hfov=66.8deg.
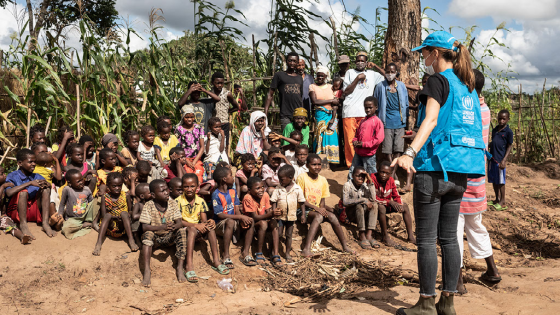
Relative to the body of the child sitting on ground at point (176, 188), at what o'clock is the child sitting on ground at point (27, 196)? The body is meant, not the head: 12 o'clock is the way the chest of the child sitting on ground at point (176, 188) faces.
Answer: the child sitting on ground at point (27, 196) is roughly at 5 o'clock from the child sitting on ground at point (176, 188).

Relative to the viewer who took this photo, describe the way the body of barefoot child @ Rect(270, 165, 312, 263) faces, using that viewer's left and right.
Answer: facing the viewer

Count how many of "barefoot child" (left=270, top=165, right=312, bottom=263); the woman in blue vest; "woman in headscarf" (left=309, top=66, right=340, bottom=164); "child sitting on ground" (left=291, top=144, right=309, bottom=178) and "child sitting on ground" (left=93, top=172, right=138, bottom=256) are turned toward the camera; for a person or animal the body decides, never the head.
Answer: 4

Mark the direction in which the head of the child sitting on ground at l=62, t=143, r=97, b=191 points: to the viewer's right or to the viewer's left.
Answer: to the viewer's right

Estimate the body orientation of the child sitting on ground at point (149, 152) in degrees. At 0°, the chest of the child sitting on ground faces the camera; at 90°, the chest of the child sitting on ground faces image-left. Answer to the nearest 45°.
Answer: approximately 315°

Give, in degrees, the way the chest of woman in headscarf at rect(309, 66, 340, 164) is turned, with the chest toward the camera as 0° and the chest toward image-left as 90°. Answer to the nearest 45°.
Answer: approximately 0°

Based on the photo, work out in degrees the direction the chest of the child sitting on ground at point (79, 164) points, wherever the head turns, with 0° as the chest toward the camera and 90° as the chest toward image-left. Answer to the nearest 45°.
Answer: approximately 315°

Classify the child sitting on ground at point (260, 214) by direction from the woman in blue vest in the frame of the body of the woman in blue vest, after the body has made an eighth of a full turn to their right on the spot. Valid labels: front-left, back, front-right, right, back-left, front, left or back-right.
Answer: front-left

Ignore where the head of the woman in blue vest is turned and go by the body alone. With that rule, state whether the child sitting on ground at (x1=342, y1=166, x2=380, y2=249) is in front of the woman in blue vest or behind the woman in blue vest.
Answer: in front

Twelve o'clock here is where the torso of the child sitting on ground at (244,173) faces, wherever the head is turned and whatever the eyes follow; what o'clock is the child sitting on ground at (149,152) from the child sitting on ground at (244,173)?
the child sitting on ground at (149,152) is roughly at 5 o'clock from the child sitting on ground at (244,173).

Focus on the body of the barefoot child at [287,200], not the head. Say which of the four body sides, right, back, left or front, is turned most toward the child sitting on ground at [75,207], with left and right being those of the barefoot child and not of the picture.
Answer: right

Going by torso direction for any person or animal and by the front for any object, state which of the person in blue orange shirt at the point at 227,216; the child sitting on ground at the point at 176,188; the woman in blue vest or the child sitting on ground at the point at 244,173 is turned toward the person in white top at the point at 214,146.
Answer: the woman in blue vest

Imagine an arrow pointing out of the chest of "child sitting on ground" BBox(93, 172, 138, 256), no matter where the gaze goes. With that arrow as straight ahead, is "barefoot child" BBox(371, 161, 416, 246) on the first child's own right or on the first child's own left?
on the first child's own left

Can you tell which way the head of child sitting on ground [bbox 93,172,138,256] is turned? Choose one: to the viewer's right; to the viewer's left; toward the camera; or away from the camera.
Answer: toward the camera

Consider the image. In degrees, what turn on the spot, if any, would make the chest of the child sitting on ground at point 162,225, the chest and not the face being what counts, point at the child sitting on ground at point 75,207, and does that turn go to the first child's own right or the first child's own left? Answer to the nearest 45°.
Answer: approximately 135° to the first child's own right

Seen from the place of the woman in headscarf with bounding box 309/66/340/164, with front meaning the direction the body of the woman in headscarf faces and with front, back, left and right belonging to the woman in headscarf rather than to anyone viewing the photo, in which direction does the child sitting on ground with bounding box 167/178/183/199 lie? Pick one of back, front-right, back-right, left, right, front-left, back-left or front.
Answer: front-right

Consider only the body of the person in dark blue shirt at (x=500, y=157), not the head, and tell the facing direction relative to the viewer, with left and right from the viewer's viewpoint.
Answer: facing the viewer and to the left of the viewer

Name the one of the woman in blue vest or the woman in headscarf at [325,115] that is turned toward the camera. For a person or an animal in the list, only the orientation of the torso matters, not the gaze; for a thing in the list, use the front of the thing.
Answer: the woman in headscarf

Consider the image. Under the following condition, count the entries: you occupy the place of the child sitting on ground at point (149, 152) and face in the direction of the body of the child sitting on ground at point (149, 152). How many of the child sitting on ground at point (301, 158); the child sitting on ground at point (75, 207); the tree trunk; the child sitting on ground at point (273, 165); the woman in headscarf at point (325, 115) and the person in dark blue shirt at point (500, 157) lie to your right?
1

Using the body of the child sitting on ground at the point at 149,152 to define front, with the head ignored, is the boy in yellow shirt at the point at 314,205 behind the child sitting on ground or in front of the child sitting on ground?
in front

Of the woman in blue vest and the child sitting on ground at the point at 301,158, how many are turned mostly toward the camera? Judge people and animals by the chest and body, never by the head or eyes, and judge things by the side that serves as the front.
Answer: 1
